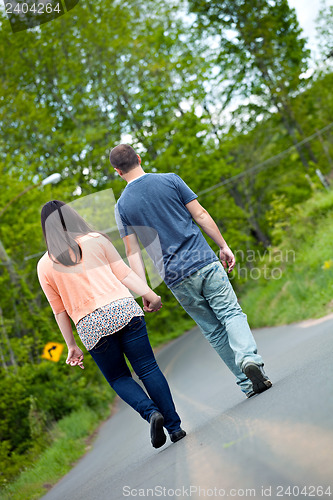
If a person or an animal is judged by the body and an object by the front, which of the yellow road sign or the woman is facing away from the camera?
the woman

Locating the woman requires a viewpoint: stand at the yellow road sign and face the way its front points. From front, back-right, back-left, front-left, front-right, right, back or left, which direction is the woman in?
front

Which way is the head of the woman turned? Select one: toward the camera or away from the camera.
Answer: away from the camera

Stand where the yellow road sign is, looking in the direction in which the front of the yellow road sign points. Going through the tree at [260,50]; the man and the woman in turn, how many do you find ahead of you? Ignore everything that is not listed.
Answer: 2

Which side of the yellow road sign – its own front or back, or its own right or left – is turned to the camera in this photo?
front

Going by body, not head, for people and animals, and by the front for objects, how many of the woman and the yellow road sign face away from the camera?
1

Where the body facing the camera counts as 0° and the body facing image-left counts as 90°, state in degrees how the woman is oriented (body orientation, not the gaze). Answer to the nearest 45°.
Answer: approximately 180°

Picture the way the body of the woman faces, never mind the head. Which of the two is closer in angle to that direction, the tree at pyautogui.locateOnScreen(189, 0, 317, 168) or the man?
the tree

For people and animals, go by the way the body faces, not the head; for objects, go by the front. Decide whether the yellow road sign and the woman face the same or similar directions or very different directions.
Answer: very different directions

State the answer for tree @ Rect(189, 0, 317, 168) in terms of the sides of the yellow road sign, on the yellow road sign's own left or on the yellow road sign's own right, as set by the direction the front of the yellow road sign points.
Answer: on the yellow road sign's own left

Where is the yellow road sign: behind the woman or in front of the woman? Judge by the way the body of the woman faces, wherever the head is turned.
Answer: in front

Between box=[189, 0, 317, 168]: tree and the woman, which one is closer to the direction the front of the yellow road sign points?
the woman

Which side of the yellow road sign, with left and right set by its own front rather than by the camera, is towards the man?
front
